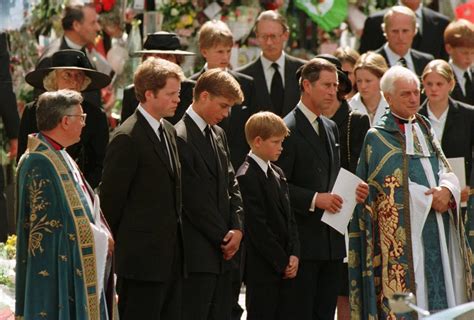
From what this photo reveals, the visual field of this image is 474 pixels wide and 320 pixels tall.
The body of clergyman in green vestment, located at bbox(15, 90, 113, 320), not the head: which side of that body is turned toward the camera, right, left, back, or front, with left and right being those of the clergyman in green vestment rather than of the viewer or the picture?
right

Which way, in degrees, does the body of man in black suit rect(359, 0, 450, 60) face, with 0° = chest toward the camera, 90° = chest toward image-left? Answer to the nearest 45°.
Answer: approximately 0°

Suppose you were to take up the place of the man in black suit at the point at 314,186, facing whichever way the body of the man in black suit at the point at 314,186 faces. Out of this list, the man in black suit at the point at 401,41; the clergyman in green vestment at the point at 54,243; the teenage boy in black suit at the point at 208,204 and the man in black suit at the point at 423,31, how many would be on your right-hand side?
2

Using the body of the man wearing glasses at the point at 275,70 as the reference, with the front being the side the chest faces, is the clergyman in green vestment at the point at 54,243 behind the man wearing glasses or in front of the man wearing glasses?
in front

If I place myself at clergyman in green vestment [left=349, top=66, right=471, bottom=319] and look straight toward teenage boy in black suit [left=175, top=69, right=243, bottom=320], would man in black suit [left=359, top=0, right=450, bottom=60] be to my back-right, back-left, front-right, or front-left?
back-right

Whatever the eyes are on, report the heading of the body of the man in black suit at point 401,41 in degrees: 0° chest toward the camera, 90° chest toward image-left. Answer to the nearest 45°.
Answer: approximately 0°

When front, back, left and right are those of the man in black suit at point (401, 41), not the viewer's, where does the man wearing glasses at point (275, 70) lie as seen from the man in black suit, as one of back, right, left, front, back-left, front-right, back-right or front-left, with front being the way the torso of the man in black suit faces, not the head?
front-right

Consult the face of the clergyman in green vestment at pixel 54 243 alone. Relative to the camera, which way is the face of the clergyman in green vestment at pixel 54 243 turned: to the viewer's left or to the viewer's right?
to the viewer's right

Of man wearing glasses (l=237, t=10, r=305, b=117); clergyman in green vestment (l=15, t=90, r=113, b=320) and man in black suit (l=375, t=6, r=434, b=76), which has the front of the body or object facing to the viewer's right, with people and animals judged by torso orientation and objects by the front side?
the clergyman in green vestment

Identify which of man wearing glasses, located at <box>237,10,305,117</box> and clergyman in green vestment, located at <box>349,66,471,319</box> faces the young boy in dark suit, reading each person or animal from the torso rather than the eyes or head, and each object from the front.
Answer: the man wearing glasses
